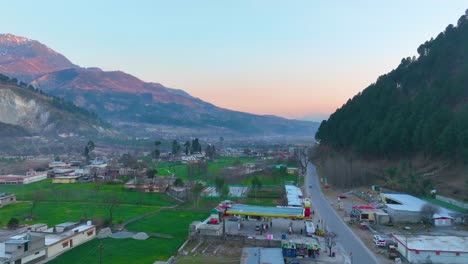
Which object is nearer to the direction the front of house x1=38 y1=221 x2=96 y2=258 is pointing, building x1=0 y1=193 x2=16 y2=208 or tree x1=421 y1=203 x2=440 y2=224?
the tree

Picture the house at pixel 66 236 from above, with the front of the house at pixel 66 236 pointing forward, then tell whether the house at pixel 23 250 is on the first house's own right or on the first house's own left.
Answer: on the first house's own right

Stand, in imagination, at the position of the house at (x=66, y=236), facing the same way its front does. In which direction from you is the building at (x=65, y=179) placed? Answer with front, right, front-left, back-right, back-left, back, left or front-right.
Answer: back-left

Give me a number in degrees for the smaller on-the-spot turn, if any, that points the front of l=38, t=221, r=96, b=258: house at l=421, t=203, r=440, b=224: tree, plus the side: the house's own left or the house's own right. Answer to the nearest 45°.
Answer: approximately 45° to the house's own left

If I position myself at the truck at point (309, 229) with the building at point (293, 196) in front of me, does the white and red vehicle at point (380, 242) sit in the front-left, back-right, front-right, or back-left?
back-right

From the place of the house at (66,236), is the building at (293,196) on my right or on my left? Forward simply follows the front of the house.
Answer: on my left

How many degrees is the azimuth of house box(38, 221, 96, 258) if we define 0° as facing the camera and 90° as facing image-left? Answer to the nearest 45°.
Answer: approximately 315°

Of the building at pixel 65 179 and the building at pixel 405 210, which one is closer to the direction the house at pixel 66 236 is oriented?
the building at pixel 405 210

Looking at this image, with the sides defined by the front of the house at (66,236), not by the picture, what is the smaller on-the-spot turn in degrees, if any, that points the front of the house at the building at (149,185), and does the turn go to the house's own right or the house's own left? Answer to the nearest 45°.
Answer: approximately 90° to the house's own left
